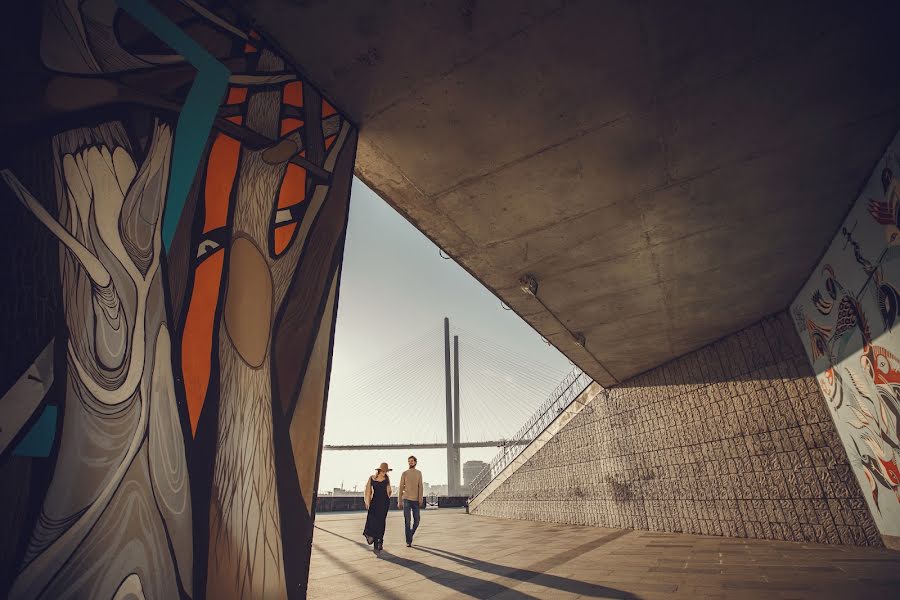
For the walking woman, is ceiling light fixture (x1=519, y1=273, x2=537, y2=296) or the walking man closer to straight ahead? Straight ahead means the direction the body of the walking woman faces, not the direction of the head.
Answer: the ceiling light fixture

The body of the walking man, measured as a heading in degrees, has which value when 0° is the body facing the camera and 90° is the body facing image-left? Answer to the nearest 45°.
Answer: approximately 0°

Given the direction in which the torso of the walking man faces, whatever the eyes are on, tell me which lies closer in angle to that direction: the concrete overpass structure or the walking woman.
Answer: the concrete overpass structure

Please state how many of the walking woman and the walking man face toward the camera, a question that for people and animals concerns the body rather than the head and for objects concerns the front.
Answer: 2

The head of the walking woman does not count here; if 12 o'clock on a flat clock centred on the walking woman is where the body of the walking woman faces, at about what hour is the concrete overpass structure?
The concrete overpass structure is roughly at 12 o'clock from the walking woman.

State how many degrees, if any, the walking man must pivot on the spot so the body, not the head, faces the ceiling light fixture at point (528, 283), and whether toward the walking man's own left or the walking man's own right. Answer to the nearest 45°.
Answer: approximately 45° to the walking man's own left

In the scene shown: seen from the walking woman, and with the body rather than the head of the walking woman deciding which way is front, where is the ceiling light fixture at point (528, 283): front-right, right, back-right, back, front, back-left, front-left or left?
front-left
